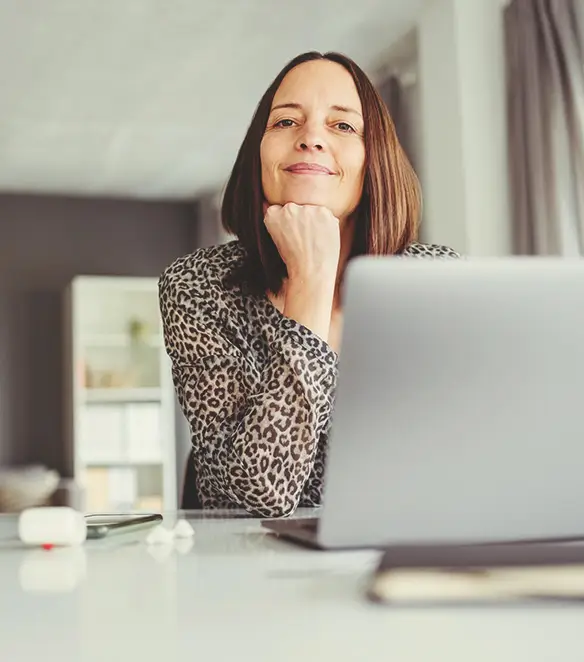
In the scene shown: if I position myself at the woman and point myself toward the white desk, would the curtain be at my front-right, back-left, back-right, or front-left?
back-left

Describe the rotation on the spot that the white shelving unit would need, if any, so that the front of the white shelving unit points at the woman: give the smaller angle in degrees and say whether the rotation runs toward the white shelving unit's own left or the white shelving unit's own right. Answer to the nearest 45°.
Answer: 0° — it already faces them

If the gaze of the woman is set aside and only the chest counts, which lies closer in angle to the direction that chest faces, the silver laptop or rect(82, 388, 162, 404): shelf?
the silver laptop

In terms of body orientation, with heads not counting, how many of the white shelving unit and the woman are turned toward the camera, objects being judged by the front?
2

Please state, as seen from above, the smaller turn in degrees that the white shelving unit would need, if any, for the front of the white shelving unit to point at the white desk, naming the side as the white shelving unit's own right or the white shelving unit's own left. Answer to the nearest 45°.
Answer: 0° — it already faces it

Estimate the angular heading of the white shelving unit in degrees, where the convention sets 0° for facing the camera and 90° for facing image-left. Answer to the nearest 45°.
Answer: approximately 0°

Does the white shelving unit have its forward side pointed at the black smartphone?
yes

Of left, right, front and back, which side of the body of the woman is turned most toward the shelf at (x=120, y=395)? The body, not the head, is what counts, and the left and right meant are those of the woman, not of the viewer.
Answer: back

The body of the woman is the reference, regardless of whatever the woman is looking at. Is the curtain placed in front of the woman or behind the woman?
behind

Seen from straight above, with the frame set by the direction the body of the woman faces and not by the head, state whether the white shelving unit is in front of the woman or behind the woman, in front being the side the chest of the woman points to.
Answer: behind

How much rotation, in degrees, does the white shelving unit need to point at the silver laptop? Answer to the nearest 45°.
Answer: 0° — it already faces it
